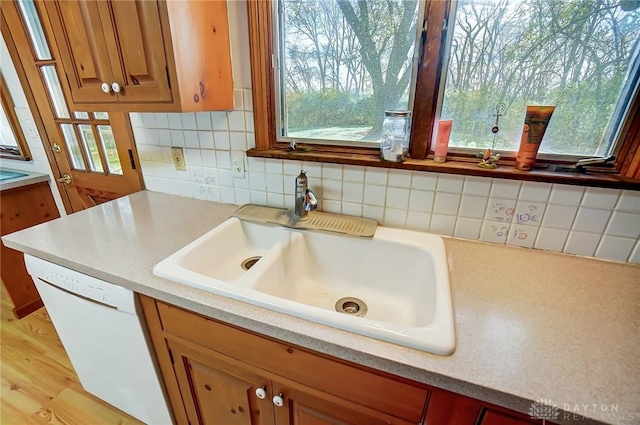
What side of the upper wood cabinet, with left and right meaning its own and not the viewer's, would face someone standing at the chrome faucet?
left

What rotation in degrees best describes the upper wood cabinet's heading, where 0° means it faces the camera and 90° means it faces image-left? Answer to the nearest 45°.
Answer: approximately 45°

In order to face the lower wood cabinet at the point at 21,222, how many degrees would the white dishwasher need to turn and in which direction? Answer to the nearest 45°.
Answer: approximately 135° to its right

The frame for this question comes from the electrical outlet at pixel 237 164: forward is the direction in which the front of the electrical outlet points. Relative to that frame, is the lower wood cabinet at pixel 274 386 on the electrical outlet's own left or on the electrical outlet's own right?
on the electrical outlet's own left

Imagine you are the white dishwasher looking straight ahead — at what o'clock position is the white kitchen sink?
The white kitchen sink is roughly at 9 o'clock from the white dishwasher.
